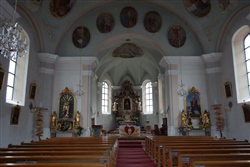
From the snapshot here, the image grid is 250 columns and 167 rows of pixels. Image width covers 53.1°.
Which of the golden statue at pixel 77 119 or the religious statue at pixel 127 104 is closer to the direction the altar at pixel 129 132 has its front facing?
the golden statue

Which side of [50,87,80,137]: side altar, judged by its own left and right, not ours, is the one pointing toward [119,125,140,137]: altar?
left

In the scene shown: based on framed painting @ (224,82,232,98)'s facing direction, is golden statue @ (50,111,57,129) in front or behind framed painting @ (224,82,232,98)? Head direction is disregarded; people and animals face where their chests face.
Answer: in front

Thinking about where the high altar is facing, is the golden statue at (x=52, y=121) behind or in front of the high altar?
in front

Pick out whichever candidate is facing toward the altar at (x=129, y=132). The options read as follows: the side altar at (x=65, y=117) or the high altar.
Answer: the high altar

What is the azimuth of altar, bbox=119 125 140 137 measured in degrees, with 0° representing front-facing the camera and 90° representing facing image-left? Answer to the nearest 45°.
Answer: approximately 0°

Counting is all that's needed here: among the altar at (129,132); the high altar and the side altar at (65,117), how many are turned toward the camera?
3

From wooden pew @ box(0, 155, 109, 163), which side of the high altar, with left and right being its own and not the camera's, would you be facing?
front

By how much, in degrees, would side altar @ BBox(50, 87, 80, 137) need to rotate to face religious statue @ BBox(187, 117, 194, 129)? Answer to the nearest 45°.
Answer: approximately 90° to its left

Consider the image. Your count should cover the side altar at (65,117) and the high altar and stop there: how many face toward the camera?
2
